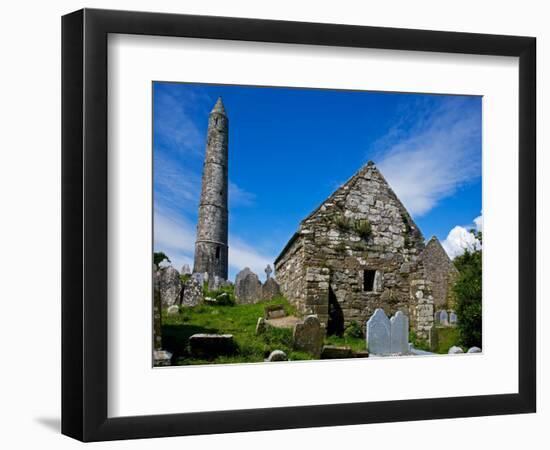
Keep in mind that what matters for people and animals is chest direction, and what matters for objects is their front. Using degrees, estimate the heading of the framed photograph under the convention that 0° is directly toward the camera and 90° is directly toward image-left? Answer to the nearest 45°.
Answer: approximately 315°
